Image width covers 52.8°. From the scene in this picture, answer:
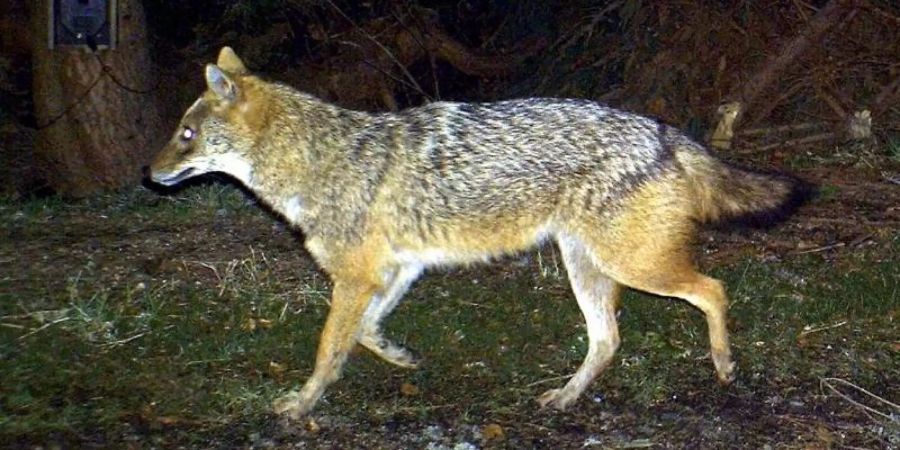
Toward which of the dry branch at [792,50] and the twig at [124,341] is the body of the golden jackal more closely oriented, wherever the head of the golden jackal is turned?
the twig

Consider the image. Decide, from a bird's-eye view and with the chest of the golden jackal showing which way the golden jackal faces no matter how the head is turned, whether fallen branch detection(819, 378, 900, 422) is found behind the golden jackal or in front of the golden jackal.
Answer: behind

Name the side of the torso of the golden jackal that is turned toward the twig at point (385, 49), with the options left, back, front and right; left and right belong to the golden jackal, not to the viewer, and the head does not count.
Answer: right

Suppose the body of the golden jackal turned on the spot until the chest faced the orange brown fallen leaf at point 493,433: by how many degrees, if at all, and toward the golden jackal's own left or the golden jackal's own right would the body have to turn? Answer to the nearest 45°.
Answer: approximately 90° to the golden jackal's own left

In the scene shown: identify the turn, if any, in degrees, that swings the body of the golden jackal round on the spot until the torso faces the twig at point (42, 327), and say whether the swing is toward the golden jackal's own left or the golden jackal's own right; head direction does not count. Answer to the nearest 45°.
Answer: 0° — it already faces it

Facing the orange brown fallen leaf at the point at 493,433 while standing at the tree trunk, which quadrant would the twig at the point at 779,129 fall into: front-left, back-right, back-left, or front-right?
front-left

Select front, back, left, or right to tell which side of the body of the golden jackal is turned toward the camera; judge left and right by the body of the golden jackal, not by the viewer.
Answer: left

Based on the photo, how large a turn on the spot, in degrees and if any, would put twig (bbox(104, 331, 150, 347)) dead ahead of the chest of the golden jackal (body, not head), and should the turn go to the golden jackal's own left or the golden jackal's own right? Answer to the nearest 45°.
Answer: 0° — it already faces it

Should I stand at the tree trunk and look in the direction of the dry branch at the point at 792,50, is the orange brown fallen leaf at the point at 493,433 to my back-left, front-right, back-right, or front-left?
front-right

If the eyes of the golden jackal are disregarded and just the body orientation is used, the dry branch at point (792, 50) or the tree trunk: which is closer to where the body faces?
the tree trunk

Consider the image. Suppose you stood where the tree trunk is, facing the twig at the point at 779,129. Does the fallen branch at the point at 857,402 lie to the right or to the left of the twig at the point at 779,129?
right

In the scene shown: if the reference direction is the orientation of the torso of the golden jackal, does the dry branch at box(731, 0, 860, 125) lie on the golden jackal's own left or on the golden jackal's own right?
on the golden jackal's own right

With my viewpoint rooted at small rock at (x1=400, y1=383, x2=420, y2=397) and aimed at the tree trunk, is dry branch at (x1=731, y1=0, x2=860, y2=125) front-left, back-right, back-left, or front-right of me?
front-right
